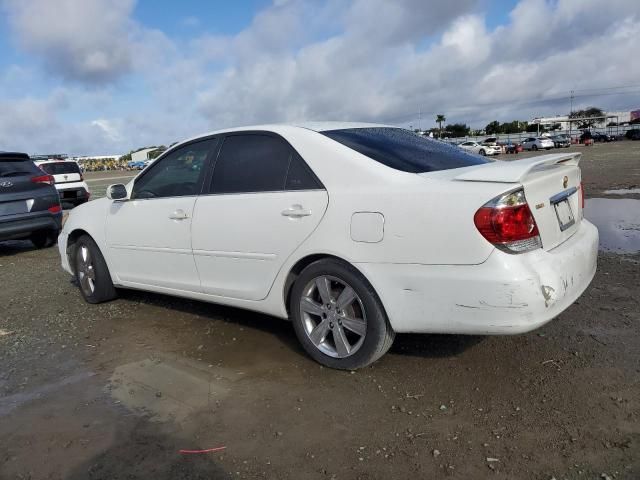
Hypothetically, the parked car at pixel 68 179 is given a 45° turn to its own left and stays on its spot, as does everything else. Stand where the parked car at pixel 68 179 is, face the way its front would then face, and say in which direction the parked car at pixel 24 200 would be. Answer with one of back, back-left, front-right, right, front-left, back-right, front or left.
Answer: back-left

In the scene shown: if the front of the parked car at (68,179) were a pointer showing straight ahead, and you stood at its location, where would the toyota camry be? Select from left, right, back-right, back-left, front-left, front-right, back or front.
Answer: back

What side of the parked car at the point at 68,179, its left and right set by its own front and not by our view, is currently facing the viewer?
back

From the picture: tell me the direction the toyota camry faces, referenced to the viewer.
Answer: facing away from the viewer and to the left of the viewer
